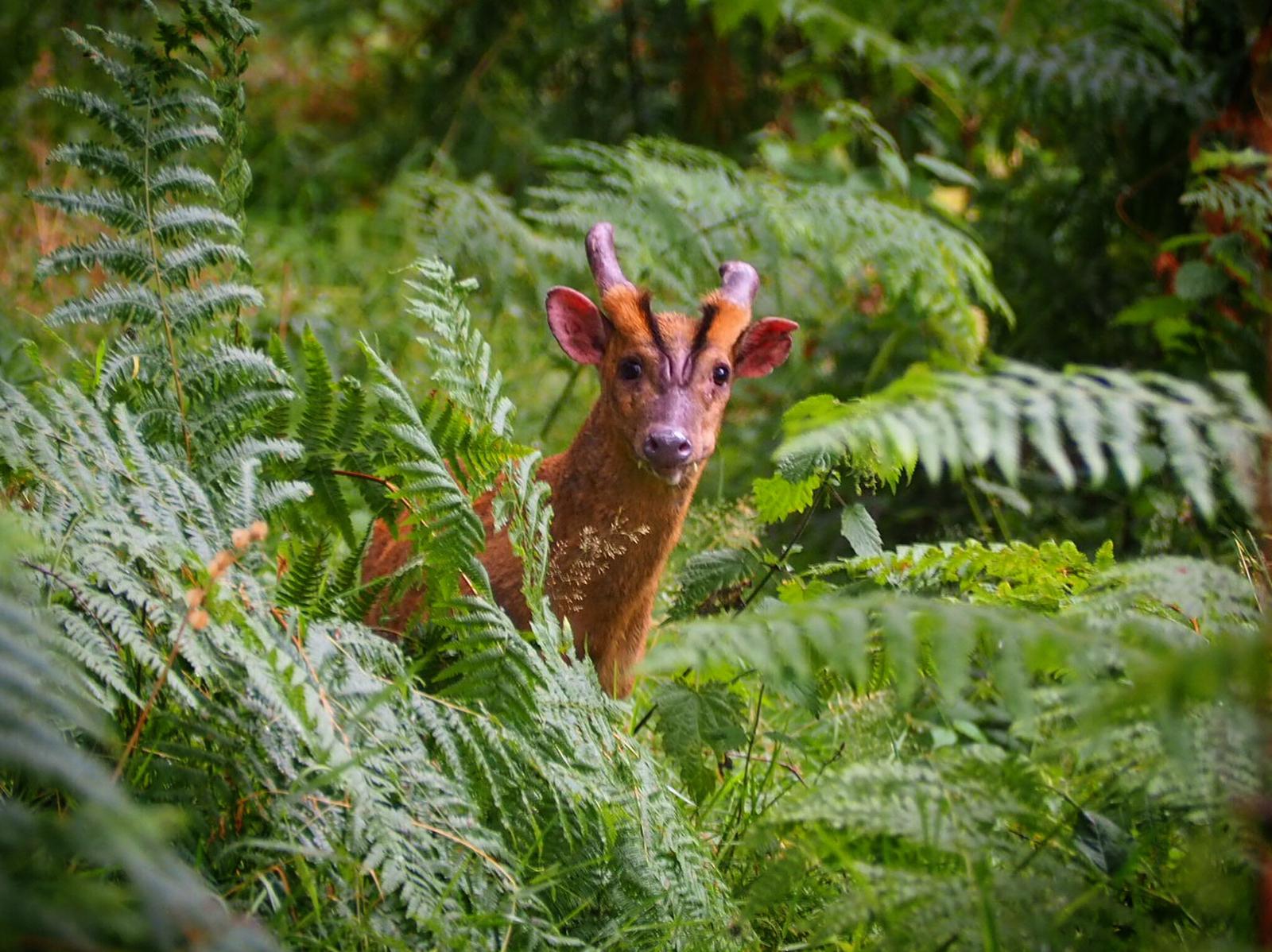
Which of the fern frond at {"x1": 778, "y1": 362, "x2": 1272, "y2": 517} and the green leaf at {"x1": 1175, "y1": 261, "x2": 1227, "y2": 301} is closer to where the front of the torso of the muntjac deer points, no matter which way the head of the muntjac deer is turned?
the fern frond

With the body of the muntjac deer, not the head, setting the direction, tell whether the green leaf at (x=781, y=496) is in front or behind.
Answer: in front

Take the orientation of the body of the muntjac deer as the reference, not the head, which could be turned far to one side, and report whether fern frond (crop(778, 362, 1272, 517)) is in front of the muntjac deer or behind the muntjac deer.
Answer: in front

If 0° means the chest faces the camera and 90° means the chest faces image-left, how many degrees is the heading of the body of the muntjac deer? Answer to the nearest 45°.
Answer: approximately 315°

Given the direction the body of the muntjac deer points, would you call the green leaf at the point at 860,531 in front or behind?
in front

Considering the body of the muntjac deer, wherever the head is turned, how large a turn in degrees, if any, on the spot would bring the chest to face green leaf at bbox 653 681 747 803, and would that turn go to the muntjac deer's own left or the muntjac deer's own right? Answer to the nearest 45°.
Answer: approximately 45° to the muntjac deer's own right
